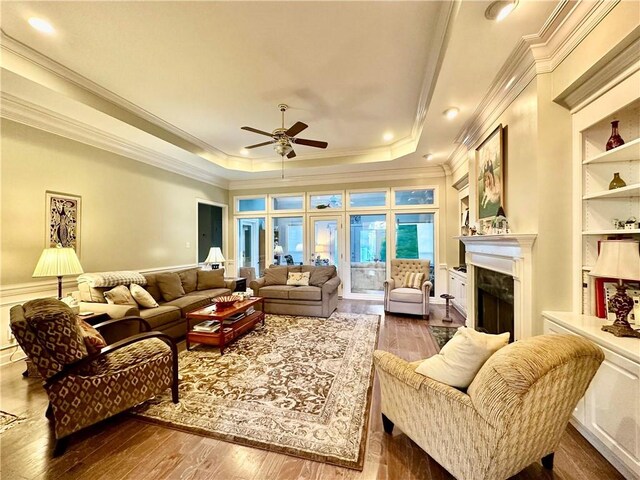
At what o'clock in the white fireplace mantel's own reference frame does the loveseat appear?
The loveseat is roughly at 2 o'clock from the white fireplace mantel.

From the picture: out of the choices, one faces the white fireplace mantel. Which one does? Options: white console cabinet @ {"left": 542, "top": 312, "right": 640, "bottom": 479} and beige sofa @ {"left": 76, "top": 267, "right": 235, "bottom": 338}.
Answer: the beige sofa

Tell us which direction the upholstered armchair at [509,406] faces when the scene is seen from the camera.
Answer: facing away from the viewer and to the left of the viewer

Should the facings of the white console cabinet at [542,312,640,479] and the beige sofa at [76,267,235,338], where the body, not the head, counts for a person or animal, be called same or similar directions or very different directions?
very different directions

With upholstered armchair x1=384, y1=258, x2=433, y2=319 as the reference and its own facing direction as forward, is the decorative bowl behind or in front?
in front

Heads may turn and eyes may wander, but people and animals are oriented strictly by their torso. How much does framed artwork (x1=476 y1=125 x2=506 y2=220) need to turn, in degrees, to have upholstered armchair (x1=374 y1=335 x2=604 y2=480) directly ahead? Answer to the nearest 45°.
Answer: approximately 45° to its left

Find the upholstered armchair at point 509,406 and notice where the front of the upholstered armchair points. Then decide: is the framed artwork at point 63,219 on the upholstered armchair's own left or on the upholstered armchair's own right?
on the upholstered armchair's own left

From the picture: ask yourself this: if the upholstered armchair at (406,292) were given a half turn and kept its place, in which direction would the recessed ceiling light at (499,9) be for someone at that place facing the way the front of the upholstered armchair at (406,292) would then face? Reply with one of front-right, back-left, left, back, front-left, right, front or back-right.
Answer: back-right

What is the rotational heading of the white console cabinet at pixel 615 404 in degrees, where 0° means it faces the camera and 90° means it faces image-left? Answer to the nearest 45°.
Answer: approximately 45°

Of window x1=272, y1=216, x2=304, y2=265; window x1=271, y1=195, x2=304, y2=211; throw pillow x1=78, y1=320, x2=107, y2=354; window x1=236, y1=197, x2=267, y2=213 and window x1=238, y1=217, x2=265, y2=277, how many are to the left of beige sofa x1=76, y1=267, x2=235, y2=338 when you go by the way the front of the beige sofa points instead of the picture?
4

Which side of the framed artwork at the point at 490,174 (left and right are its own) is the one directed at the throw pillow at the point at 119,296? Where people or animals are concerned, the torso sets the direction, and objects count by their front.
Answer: front

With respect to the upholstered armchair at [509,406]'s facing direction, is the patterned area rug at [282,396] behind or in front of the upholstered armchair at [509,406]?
in front

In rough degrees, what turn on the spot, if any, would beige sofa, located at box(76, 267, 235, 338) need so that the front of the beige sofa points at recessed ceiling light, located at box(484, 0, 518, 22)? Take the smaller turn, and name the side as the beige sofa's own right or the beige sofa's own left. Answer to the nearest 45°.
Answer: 0° — it already faces it

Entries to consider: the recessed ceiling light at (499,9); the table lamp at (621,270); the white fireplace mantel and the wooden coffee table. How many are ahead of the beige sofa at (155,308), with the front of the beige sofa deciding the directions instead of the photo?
4

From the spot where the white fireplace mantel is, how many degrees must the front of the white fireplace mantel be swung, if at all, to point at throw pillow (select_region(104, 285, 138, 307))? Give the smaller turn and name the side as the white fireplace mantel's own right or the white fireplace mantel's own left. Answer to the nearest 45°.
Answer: approximately 45° to the white fireplace mantel's own right
